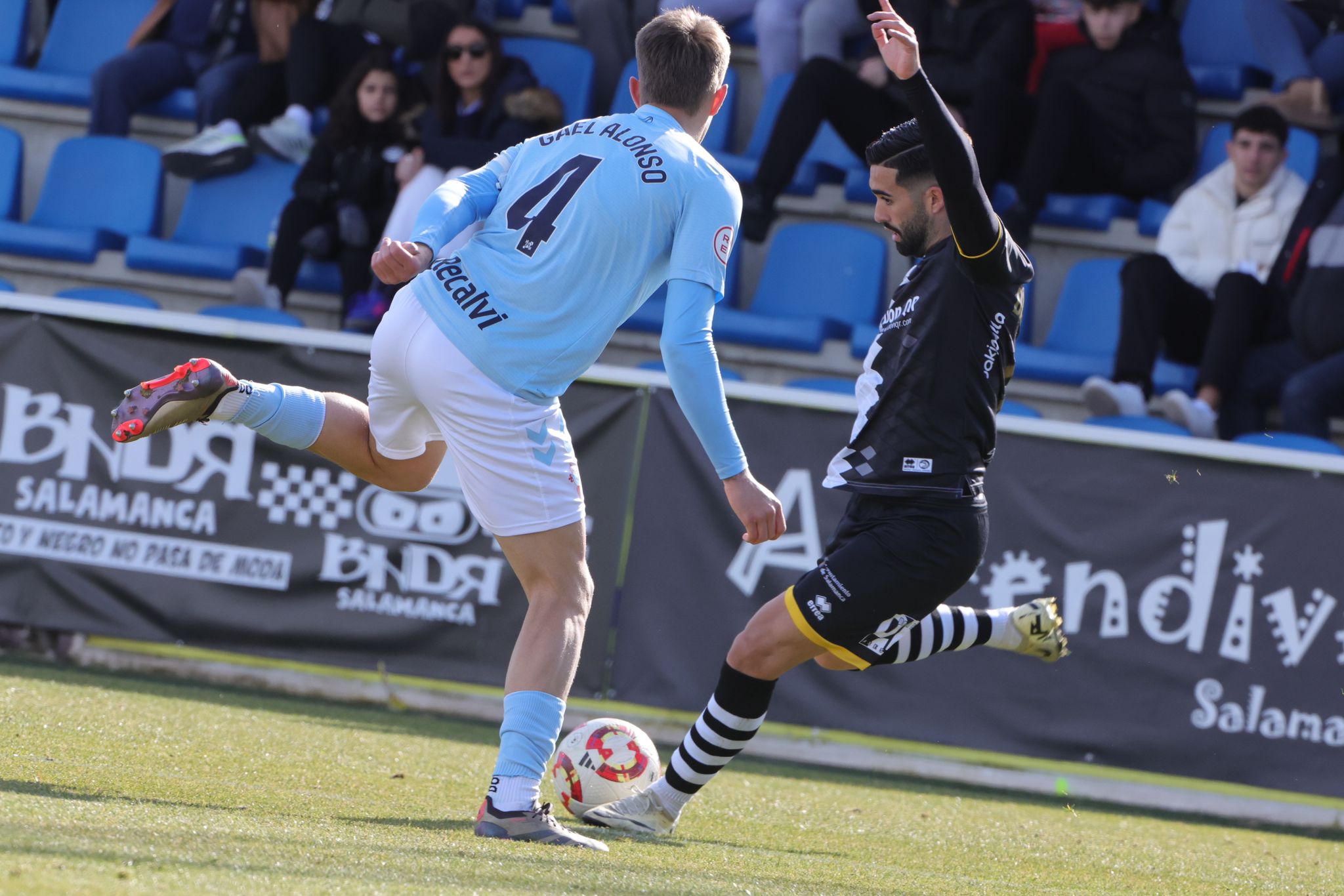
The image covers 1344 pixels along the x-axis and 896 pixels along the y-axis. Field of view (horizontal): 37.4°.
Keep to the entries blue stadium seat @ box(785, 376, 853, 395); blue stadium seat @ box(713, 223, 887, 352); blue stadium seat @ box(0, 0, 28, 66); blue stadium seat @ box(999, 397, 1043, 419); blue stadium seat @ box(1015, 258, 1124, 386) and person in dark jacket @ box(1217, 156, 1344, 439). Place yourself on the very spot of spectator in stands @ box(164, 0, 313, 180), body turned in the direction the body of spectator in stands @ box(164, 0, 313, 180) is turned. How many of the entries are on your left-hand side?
5

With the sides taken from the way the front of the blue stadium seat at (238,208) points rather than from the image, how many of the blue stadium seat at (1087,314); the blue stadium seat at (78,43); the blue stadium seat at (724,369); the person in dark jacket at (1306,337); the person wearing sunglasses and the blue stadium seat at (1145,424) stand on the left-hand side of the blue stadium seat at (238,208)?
5

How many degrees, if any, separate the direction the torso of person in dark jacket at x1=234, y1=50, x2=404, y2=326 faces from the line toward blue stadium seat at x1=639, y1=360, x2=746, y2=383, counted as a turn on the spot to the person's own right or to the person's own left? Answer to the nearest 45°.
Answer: approximately 45° to the person's own left

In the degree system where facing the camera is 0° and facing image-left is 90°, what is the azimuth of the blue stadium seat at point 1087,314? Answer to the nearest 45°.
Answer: approximately 45°

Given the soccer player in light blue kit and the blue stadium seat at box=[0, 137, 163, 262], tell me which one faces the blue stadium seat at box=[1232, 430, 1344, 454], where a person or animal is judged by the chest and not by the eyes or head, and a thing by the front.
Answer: the soccer player in light blue kit

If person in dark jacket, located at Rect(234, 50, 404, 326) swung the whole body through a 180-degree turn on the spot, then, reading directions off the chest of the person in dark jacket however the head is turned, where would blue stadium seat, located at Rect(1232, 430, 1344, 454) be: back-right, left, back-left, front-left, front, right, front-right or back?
back-right

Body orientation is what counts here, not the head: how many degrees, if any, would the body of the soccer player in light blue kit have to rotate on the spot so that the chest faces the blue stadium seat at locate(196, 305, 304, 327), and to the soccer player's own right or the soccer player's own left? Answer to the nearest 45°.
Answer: approximately 45° to the soccer player's own left

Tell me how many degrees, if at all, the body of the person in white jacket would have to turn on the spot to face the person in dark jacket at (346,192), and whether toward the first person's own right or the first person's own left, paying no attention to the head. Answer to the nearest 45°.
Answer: approximately 45° to the first person's own right

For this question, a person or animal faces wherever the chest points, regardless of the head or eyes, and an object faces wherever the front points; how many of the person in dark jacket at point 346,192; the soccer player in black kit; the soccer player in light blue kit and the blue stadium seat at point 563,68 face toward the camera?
2

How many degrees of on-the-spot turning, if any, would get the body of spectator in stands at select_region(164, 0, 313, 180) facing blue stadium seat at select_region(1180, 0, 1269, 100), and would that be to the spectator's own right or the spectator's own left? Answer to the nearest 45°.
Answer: approximately 135° to the spectator's own left

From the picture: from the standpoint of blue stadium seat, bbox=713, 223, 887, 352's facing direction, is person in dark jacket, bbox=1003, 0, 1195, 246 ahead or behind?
behind
